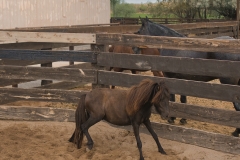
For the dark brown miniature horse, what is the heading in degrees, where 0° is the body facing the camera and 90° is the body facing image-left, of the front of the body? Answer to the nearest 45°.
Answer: approximately 270°

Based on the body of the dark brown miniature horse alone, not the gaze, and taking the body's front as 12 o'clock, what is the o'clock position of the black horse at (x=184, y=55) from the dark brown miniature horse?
The black horse is roughly at 10 o'clock from the dark brown miniature horse.

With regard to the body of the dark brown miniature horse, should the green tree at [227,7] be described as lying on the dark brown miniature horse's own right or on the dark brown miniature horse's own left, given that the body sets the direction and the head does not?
on the dark brown miniature horse's own left
